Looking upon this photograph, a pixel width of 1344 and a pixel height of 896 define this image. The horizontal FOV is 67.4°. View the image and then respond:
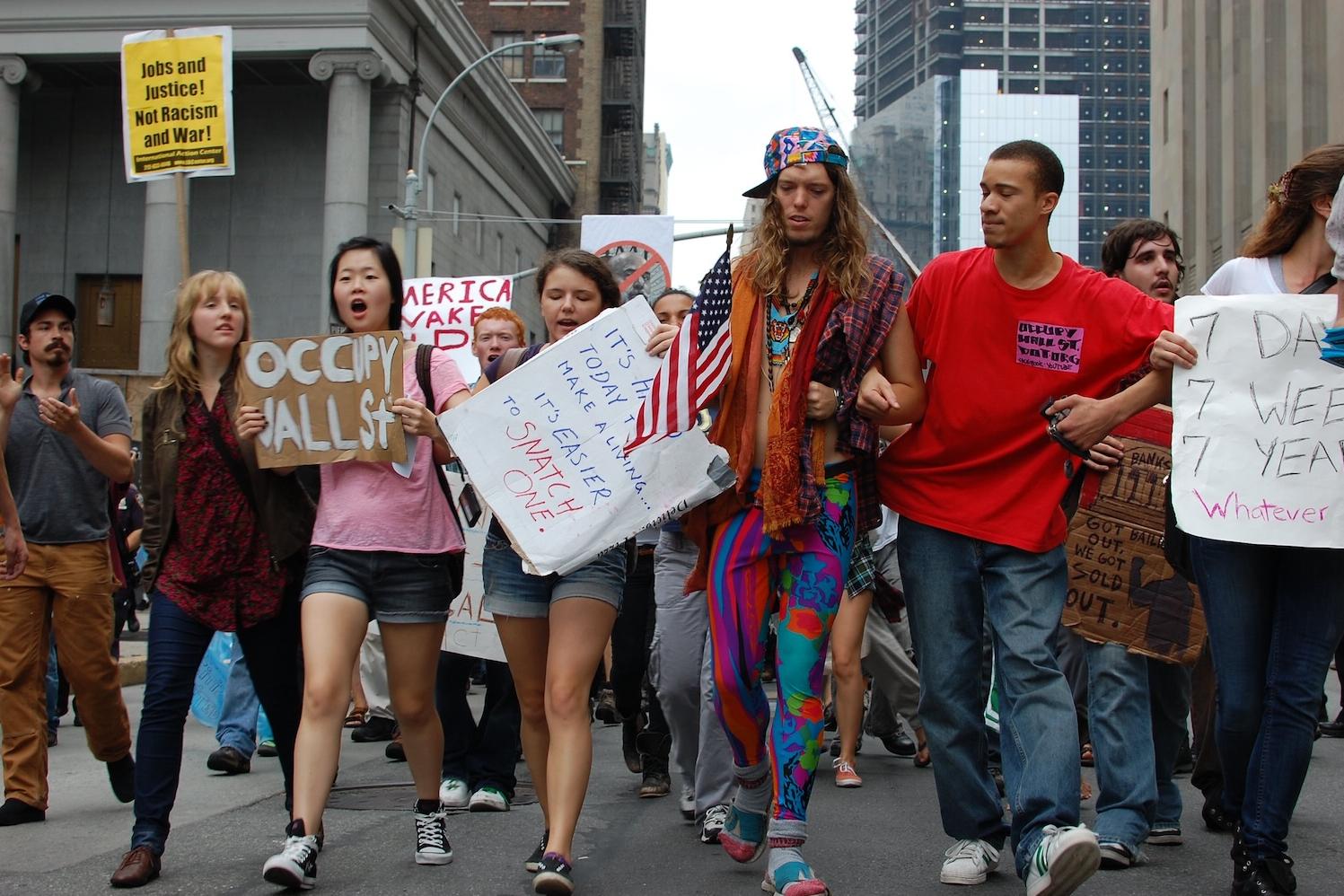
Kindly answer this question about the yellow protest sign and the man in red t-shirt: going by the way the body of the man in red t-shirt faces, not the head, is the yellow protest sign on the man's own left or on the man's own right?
on the man's own right

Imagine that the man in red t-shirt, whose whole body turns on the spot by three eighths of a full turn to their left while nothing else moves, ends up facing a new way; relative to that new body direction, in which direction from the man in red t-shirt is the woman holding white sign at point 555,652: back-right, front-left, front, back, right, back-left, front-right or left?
back-left

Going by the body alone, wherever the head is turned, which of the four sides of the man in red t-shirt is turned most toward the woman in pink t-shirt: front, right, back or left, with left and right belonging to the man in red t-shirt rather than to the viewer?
right

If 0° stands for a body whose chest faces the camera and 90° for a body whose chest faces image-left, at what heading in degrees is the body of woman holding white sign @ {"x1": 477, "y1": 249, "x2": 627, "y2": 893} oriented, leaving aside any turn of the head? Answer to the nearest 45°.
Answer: approximately 0°

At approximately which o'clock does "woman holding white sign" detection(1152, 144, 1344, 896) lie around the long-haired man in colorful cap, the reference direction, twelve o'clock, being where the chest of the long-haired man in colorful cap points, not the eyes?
The woman holding white sign is roughly at 9 o'clock from the long-haired man in colorful cap.

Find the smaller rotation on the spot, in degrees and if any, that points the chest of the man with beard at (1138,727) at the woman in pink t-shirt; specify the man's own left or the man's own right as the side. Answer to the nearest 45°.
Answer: approximately 45° to the man's own right

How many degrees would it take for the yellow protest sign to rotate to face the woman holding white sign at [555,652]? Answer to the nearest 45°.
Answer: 0° — it already faces them
